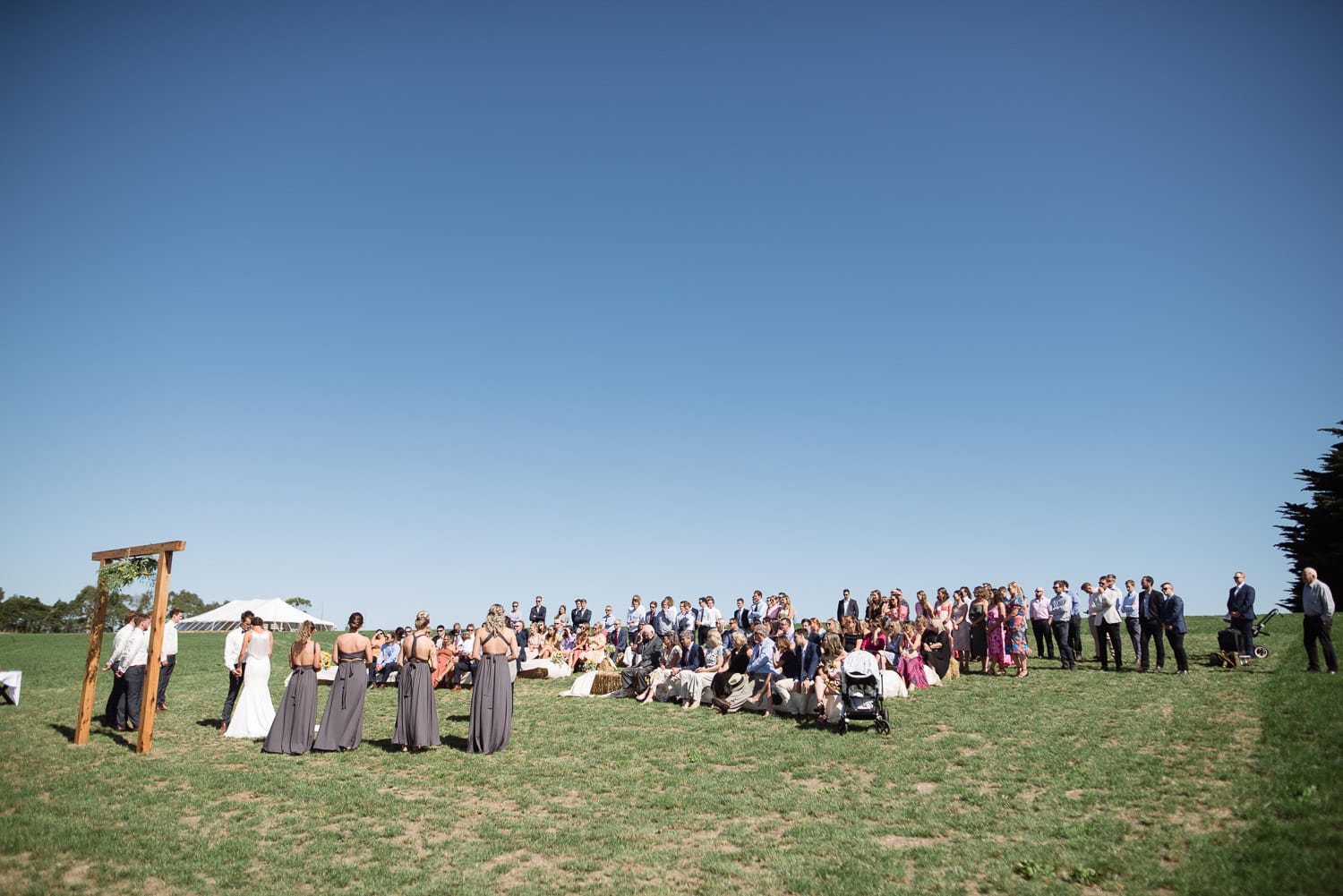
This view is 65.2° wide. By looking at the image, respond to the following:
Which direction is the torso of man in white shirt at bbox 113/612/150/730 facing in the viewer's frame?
to the viewer's right

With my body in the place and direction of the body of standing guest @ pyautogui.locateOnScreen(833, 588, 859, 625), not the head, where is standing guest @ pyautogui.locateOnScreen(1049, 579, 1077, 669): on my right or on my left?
on my left

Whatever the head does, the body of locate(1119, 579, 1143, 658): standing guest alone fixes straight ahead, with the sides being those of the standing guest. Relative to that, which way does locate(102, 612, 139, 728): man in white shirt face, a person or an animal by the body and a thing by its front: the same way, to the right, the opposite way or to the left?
the opposite way

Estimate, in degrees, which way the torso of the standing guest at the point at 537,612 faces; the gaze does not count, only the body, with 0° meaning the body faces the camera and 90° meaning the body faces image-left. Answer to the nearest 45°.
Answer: approximately 45°

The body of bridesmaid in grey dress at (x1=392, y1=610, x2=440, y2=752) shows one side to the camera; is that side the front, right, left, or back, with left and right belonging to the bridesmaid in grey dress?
back

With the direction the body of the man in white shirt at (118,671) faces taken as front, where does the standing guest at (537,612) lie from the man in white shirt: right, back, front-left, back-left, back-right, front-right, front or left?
front-left

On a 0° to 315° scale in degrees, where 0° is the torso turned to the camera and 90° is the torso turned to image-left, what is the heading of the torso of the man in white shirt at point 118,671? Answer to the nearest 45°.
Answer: approximately 270°

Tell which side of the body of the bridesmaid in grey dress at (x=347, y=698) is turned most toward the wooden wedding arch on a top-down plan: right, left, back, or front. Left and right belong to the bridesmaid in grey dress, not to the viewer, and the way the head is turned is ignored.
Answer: left

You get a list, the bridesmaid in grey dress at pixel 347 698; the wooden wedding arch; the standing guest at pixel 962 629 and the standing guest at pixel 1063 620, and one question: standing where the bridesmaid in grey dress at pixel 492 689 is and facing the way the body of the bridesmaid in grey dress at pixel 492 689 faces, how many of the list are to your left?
2

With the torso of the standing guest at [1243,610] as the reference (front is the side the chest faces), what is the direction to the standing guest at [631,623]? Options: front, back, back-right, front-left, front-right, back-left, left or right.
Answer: front-right

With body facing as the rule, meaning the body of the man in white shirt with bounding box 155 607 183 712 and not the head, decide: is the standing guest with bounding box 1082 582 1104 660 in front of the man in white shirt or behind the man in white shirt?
in front

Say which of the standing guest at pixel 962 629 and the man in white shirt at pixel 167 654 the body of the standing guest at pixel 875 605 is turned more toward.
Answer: the man in white shirt

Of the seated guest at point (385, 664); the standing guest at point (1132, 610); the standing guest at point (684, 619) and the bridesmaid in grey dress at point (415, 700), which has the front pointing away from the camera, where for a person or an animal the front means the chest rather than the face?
the bridesmaid in grey dress
